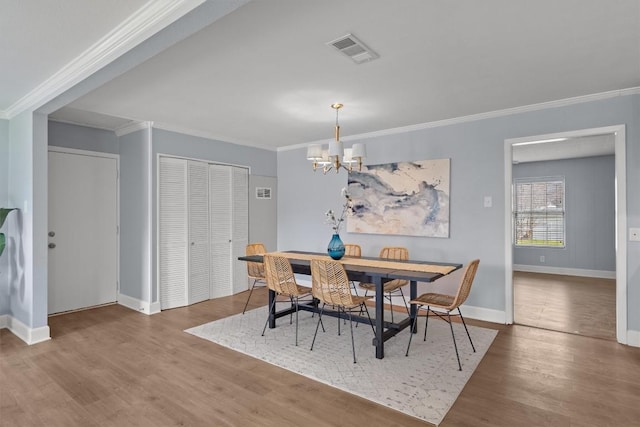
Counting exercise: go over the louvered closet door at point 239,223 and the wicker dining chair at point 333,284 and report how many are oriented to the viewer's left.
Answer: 0

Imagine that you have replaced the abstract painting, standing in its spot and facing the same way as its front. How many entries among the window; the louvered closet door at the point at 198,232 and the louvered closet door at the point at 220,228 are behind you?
1

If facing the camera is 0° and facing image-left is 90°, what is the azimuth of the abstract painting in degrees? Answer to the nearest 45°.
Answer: approximately 45°

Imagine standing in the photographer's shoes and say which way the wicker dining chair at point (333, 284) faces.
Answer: facing away from the viewer and to the right of the viewer

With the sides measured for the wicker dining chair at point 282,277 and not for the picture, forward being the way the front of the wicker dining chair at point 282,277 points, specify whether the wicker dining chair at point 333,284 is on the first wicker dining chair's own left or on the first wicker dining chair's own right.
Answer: on the first wicker dining chair's own right

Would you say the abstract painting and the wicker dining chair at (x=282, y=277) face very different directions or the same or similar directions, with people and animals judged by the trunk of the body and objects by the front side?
very different directions

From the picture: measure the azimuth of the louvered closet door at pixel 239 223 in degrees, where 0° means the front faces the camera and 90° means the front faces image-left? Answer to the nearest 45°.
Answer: approximately 315°

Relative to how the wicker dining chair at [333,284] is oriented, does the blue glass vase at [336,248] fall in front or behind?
in front

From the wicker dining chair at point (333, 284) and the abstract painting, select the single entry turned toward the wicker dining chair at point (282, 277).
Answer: the abstract painting

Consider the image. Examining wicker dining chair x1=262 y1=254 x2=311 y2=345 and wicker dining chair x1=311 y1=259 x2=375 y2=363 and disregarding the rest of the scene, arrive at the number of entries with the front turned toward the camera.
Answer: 0

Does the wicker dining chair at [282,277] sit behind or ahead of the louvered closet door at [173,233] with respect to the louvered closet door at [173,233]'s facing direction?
ahead

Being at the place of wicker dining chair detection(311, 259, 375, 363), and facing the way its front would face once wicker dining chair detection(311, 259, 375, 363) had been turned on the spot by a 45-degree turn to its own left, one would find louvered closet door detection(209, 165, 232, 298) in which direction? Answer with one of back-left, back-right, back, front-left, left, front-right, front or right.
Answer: front-left

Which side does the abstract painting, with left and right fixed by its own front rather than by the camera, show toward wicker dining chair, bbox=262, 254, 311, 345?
front
